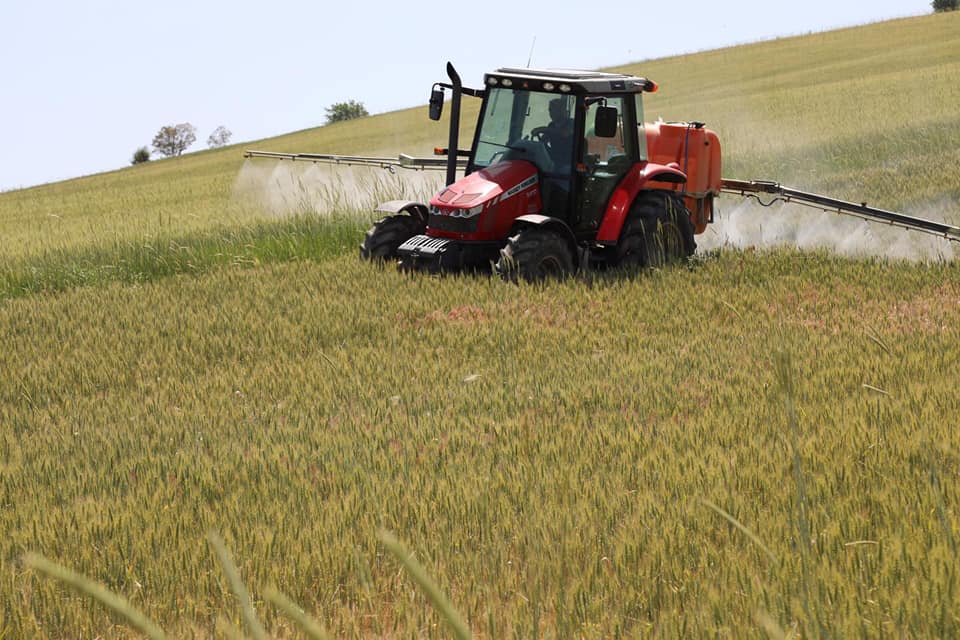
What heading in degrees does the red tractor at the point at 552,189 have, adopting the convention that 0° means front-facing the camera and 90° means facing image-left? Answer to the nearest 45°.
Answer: approximately 45°
